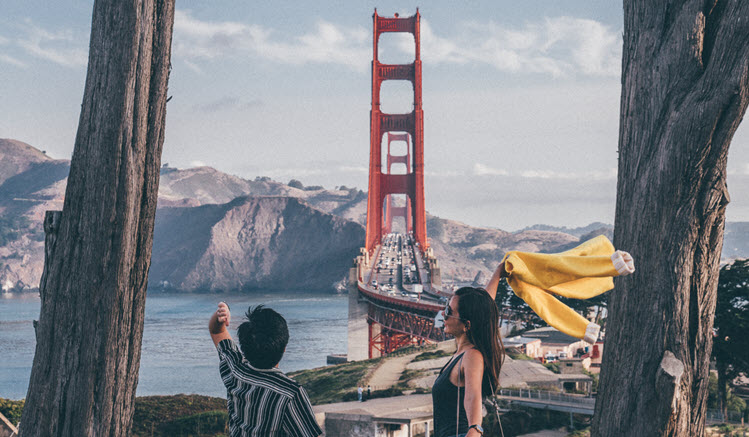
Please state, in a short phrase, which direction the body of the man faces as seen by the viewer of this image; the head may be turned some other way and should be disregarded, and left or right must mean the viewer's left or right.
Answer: facing away from the viewer and to the left of the viewer

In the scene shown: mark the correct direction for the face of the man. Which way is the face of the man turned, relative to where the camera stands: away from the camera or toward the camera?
away from the camera

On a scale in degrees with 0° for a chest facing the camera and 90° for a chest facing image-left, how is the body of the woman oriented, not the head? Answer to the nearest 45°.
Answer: approximately 90°
